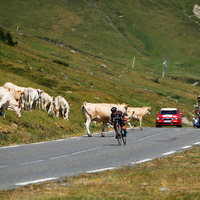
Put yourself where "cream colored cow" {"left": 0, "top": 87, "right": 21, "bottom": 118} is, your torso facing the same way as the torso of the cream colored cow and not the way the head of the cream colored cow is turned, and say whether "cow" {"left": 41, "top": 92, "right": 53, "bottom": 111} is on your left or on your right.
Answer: on your left

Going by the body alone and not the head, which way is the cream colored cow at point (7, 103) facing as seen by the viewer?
to the viewer's right

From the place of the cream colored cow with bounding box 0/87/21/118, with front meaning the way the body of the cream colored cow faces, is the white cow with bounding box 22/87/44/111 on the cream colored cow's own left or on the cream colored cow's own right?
on the cream colored cow's own left

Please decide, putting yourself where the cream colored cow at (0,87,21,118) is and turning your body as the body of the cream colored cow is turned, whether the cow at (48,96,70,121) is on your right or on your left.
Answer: on your left
